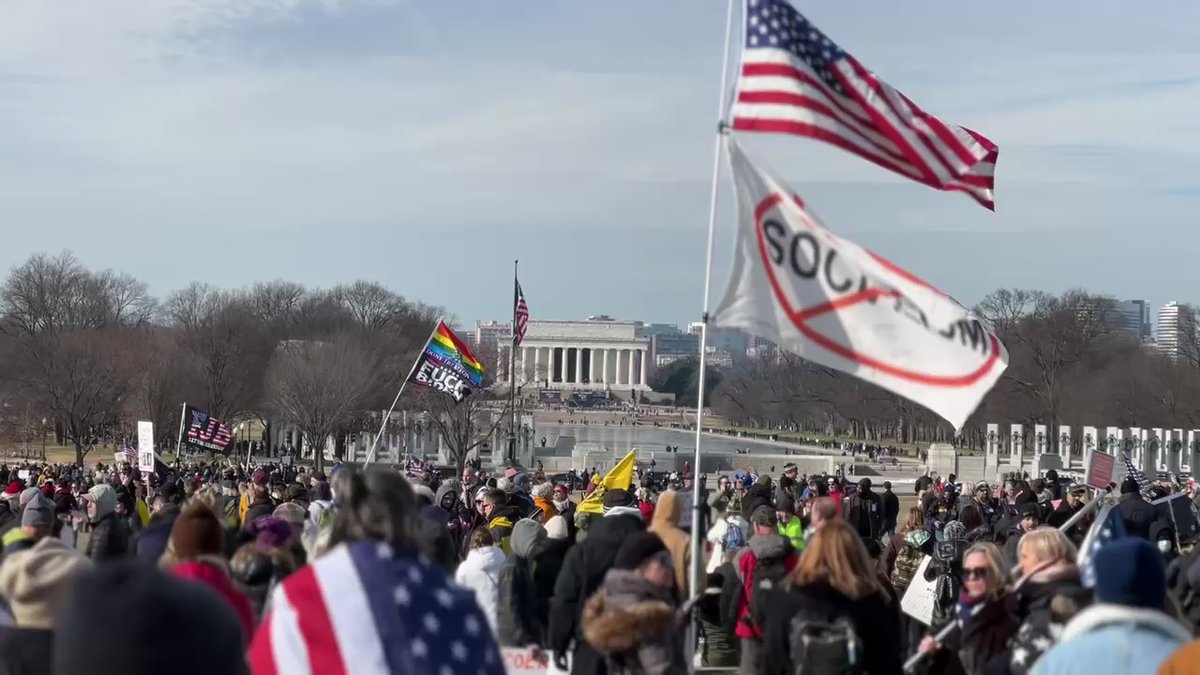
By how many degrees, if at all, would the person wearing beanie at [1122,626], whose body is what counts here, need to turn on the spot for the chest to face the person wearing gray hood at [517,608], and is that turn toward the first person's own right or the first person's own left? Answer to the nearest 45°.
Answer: approximately 45° to the first person's own left

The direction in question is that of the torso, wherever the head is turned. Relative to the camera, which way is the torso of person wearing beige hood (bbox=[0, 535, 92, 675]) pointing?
away from the camera

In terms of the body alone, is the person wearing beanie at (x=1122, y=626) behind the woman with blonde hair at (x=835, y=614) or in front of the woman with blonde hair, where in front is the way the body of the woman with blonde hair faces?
behind

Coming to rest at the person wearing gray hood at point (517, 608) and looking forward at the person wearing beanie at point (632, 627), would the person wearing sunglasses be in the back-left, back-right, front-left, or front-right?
front-left

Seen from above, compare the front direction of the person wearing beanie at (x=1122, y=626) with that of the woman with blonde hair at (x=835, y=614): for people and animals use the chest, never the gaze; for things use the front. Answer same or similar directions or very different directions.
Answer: same or similar directions

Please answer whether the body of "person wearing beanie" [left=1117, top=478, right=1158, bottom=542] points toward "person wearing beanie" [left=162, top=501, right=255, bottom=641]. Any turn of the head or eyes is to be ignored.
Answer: no

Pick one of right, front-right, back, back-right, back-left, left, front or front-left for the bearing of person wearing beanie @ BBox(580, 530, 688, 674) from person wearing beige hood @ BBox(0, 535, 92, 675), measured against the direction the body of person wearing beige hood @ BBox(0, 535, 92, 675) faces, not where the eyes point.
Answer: right

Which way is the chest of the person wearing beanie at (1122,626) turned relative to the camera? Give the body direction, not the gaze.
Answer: away from the camera

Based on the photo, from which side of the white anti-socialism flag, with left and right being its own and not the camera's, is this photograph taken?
front

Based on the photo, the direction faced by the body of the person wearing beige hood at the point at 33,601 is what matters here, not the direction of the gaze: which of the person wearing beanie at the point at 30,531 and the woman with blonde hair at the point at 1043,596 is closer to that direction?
the person wearing beanie

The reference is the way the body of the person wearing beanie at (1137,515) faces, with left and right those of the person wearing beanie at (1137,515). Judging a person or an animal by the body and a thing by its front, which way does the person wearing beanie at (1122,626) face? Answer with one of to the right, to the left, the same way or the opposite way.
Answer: the same way

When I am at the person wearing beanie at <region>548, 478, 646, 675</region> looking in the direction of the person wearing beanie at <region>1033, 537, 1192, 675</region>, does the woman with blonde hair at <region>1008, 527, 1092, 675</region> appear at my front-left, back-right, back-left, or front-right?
front-left

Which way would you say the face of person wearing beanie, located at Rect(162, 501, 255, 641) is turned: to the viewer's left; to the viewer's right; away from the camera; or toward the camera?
away from the camera

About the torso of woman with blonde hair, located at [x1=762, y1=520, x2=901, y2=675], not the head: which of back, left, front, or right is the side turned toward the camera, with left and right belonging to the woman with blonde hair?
back

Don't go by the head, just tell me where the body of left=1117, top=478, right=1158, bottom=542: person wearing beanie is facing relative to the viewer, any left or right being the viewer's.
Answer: facing away from the viewer

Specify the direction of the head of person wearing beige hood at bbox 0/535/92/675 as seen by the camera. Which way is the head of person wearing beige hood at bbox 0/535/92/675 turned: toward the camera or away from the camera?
away from the camera

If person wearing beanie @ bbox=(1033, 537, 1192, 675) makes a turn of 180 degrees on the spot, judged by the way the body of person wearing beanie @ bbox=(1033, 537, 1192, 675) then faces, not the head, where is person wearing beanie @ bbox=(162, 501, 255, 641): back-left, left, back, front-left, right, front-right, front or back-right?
right
